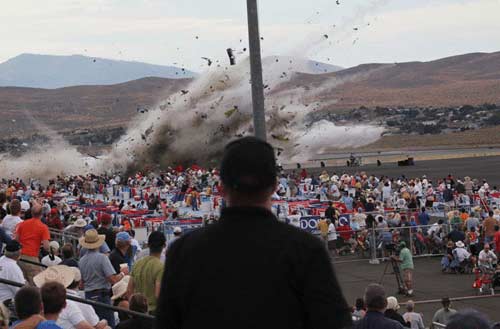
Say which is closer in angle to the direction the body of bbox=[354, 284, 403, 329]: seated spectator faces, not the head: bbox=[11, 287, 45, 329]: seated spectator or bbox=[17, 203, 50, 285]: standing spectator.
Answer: the standing spectator

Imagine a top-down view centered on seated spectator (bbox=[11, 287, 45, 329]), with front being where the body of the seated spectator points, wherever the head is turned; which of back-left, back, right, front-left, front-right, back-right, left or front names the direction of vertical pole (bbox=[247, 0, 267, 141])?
front-right

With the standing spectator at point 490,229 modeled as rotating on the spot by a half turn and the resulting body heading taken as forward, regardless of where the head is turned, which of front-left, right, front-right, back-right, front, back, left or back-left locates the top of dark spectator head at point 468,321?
front

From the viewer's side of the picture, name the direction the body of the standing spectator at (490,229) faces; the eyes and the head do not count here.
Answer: away from the camera

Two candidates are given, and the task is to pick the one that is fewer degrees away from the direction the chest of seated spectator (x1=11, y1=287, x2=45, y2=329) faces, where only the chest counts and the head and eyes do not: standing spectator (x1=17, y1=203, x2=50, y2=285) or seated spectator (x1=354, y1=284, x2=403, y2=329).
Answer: the standing spectator

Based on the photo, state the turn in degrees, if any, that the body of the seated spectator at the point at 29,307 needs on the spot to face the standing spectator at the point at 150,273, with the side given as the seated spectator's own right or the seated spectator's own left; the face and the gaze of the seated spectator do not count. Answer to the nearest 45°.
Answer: approximately 45° to the seated spectator's own right

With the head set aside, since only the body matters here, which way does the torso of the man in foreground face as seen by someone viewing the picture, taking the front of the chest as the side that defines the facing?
away from the camera

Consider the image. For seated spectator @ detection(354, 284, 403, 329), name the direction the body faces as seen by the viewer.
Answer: away from the camera

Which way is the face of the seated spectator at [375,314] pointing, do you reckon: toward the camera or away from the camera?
away from the camera

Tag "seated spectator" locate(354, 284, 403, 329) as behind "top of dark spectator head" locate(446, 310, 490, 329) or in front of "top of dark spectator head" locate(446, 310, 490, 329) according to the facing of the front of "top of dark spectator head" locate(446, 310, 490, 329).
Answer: in front

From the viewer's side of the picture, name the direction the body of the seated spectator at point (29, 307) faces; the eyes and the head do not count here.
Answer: away from the camera

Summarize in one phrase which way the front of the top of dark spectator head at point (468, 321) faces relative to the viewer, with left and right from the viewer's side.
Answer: facing away from the viewer

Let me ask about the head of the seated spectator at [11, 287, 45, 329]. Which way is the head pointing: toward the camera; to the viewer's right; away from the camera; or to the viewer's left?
away from the camera

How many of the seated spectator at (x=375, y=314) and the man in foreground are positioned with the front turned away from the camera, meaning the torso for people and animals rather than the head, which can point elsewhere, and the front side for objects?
2

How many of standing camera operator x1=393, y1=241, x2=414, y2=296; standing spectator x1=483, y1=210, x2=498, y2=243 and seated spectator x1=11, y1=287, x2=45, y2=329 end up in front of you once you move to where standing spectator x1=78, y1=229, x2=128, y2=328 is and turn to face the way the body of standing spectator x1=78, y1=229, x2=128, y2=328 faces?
2
